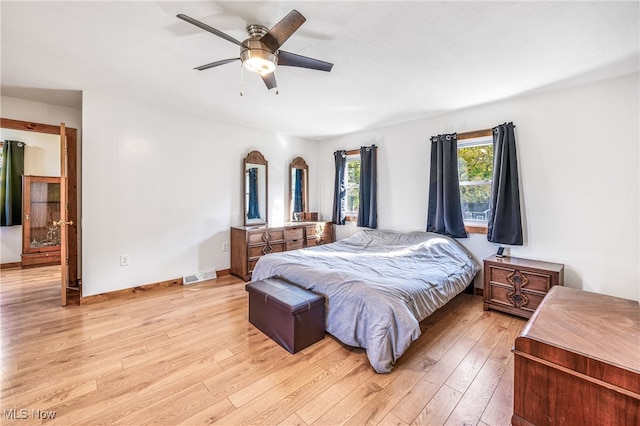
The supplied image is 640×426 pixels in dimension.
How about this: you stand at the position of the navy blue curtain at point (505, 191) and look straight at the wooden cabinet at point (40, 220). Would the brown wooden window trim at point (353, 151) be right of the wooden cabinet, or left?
right

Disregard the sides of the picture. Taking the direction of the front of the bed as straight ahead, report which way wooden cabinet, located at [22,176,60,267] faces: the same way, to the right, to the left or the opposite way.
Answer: to the left

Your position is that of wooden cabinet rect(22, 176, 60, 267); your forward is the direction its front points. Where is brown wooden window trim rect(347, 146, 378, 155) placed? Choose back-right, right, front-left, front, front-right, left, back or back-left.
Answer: front-left

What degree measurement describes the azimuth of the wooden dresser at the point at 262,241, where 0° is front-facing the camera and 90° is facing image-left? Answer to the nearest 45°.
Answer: approximately 315°

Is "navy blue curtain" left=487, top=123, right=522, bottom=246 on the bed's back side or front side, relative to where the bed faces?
on the back side

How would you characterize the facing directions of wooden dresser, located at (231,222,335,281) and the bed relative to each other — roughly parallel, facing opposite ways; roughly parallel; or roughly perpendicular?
roughly perpendicular

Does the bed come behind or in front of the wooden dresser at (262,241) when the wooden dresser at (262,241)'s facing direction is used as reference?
in front

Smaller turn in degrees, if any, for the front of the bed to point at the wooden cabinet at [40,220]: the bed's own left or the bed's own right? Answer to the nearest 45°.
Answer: approximately 45° to the bed's own right

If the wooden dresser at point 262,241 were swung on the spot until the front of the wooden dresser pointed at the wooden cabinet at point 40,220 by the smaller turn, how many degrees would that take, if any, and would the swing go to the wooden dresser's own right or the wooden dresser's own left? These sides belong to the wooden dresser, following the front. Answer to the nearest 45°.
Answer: approximately 135° to the wooden dresser's own right

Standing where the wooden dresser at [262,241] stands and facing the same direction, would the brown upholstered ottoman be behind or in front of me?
in front

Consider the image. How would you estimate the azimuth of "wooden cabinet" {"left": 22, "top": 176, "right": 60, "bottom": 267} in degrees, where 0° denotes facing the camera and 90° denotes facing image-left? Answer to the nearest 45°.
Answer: approximately 0°
